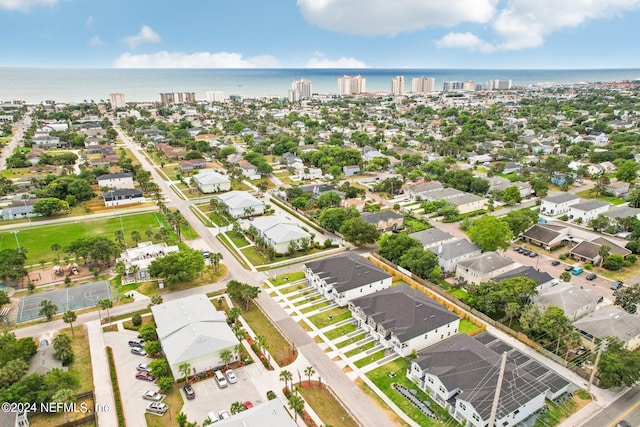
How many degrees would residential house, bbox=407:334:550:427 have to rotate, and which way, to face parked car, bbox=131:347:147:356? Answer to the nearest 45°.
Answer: approximately 45° to its right

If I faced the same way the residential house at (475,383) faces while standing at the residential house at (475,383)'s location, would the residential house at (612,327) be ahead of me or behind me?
behind

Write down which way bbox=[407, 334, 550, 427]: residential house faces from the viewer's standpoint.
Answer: facing the viewer and to the left of the viewer

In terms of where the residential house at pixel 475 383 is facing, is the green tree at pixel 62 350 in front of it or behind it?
in front

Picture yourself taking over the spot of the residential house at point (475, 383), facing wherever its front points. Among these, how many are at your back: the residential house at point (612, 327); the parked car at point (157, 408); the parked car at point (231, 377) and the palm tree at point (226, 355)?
1

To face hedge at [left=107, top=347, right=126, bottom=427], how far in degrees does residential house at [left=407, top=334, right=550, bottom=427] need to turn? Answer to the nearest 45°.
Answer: approximately 45° to its right

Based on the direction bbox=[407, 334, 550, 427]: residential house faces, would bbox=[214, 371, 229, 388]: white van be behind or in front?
in front

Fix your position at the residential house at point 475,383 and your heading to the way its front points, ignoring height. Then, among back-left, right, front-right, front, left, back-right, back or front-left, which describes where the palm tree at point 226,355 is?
front-right

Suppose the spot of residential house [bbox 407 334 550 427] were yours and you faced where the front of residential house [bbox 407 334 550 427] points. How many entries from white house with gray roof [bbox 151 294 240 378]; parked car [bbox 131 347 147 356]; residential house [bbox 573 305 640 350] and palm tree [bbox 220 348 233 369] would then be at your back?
1

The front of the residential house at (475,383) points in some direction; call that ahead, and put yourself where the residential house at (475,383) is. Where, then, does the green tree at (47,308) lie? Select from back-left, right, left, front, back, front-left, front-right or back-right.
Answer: front-right

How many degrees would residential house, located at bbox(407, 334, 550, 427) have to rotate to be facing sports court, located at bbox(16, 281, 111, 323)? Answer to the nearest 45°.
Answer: approximately 45° to its right

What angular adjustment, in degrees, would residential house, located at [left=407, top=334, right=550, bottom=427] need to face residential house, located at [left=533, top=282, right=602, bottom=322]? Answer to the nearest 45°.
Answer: approximately 180°
